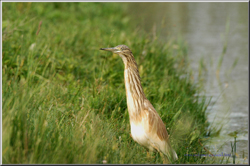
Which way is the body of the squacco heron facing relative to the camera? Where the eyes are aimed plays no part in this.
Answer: to the viewer's left
